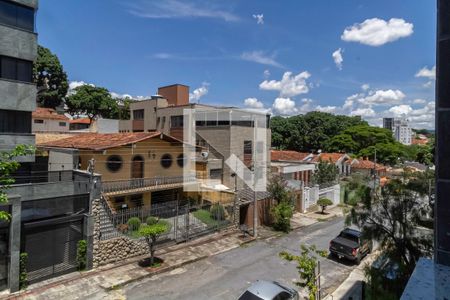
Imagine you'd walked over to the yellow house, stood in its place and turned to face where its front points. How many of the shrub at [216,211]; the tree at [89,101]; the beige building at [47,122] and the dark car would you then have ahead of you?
2

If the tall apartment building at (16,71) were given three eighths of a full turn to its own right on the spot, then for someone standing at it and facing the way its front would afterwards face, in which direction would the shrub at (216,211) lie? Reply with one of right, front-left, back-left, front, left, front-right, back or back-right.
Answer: back

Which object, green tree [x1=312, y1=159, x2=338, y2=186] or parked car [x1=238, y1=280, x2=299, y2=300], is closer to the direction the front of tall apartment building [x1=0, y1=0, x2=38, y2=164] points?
the parked car

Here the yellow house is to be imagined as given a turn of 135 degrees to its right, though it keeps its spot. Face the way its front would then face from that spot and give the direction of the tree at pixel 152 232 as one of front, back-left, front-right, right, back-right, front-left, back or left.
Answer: left

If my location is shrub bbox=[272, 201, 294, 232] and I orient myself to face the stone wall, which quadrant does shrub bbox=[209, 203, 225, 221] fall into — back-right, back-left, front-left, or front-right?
front-right

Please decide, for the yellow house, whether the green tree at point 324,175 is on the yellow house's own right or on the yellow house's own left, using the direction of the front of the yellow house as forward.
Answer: on the yellow house's own left

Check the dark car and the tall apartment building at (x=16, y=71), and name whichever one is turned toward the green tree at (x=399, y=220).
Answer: the tall apartment building

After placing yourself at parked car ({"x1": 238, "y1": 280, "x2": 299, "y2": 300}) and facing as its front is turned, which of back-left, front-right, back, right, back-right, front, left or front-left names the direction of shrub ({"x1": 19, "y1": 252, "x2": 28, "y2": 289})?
front-right

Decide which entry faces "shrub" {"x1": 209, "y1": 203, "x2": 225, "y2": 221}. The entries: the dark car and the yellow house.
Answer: the yellow house

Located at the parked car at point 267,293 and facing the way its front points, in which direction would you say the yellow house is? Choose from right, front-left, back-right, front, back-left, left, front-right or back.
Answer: left

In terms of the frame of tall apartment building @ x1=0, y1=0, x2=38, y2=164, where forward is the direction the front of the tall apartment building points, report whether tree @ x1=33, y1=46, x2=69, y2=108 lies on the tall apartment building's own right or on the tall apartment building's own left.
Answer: on the tall apartment building's own left
